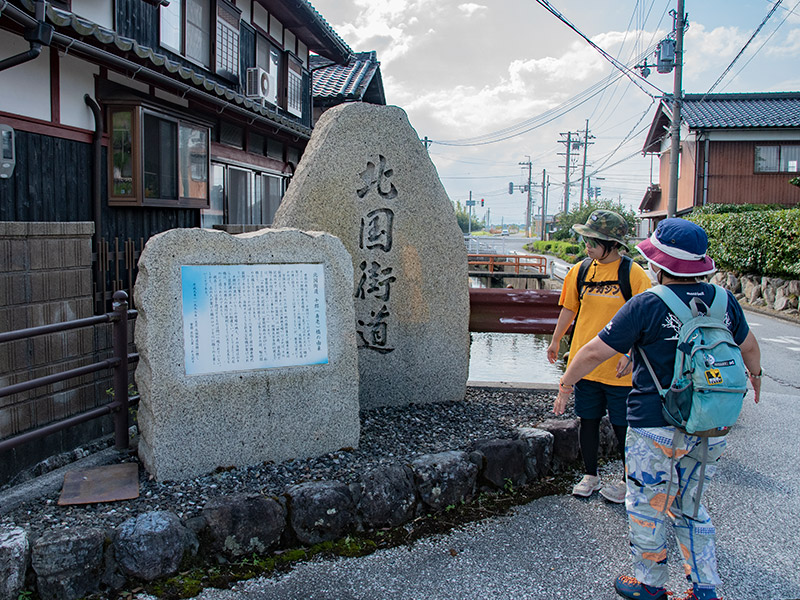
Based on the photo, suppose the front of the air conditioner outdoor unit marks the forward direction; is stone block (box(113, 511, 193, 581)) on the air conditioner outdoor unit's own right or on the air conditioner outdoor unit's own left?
on the air conditioner outdoor unit's own right

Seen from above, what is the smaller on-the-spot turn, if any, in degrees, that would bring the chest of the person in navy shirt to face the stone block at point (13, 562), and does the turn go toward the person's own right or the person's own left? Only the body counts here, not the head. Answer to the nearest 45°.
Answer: approximately 90° to the person's own left

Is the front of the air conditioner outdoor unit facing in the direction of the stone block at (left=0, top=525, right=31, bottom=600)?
no

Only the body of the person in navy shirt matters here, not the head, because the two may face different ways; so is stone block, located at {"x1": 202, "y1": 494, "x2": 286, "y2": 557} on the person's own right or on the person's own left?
on the person's own left

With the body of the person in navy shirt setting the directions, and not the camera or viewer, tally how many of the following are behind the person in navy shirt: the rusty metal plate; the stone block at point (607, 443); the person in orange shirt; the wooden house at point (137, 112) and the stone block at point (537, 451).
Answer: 0

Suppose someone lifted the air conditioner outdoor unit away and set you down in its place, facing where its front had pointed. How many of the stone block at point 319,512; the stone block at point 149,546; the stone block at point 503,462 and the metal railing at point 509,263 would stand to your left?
1

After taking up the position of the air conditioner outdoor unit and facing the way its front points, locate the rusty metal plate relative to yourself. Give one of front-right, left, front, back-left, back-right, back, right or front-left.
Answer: front-right

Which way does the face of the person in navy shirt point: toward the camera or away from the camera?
away from the camera

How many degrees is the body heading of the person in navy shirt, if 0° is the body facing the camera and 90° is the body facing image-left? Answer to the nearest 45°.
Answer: approximately 135°

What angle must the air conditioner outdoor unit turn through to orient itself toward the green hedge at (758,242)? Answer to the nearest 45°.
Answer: approximately 45° to its left

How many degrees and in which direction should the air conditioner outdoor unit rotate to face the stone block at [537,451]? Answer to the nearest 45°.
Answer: approximately 45° to its right

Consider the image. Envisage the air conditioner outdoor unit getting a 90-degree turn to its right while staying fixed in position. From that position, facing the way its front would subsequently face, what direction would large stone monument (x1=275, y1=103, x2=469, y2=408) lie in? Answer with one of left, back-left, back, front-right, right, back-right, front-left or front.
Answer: front-left

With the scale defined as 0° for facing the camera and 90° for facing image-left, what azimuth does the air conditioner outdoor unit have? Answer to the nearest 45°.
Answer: approximately 315°

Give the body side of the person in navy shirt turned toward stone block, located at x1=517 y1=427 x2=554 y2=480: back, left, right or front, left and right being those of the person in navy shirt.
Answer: front

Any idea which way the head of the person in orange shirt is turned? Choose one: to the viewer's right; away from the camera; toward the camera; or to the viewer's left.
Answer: to the viewer's left

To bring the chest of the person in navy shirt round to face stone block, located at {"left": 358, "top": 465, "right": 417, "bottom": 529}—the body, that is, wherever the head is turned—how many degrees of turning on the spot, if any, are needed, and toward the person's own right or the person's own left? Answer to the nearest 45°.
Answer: approximately 45° to the person's own left
